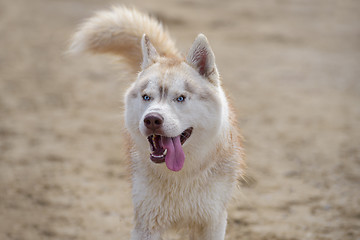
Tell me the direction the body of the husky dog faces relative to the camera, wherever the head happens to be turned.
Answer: toward the camera
